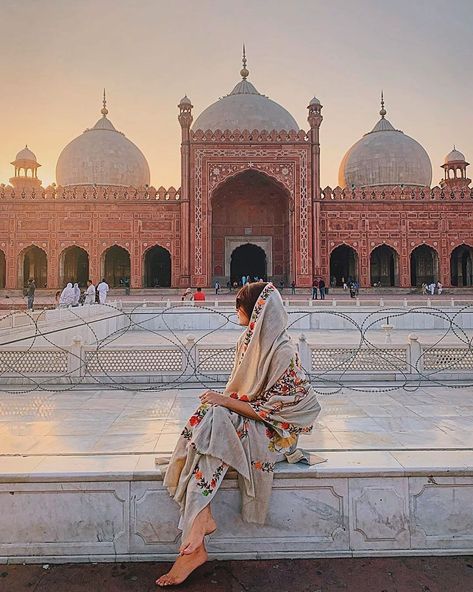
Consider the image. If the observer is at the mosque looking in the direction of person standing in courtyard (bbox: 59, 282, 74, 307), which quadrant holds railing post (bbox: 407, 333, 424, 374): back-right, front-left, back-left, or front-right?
front-left

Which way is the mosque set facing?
toward the camera

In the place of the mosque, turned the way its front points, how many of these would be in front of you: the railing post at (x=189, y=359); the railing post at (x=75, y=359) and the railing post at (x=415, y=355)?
3

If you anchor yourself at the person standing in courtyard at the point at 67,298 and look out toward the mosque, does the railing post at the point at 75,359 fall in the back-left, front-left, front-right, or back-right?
back-right

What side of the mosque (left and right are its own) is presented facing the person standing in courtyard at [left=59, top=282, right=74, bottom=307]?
front

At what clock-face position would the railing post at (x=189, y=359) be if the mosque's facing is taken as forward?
The railing post is roughly at 12 o'clock from the mosque.

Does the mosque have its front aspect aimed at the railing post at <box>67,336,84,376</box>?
yes

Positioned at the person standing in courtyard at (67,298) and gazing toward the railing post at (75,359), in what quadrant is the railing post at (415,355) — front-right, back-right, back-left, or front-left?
front-left
